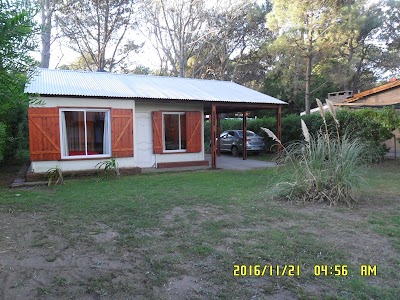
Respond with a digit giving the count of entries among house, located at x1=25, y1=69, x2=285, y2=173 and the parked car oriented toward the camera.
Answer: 1

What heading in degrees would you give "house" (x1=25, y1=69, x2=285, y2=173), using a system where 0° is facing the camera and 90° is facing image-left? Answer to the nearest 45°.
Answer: approximately 0°

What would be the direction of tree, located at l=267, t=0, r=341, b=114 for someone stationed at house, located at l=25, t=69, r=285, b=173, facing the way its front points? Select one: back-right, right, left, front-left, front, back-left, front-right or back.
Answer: back-left

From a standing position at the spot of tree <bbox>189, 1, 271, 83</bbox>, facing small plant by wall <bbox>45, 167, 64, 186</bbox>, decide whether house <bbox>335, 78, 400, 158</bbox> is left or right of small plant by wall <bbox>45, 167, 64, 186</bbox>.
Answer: left

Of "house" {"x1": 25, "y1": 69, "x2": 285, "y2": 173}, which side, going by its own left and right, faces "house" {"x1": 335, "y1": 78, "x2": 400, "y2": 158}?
left

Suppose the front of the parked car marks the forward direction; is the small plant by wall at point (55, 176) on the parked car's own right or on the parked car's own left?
on the parked car's own left

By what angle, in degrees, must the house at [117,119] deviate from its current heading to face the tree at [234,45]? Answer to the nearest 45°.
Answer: approximately 135° to its left
